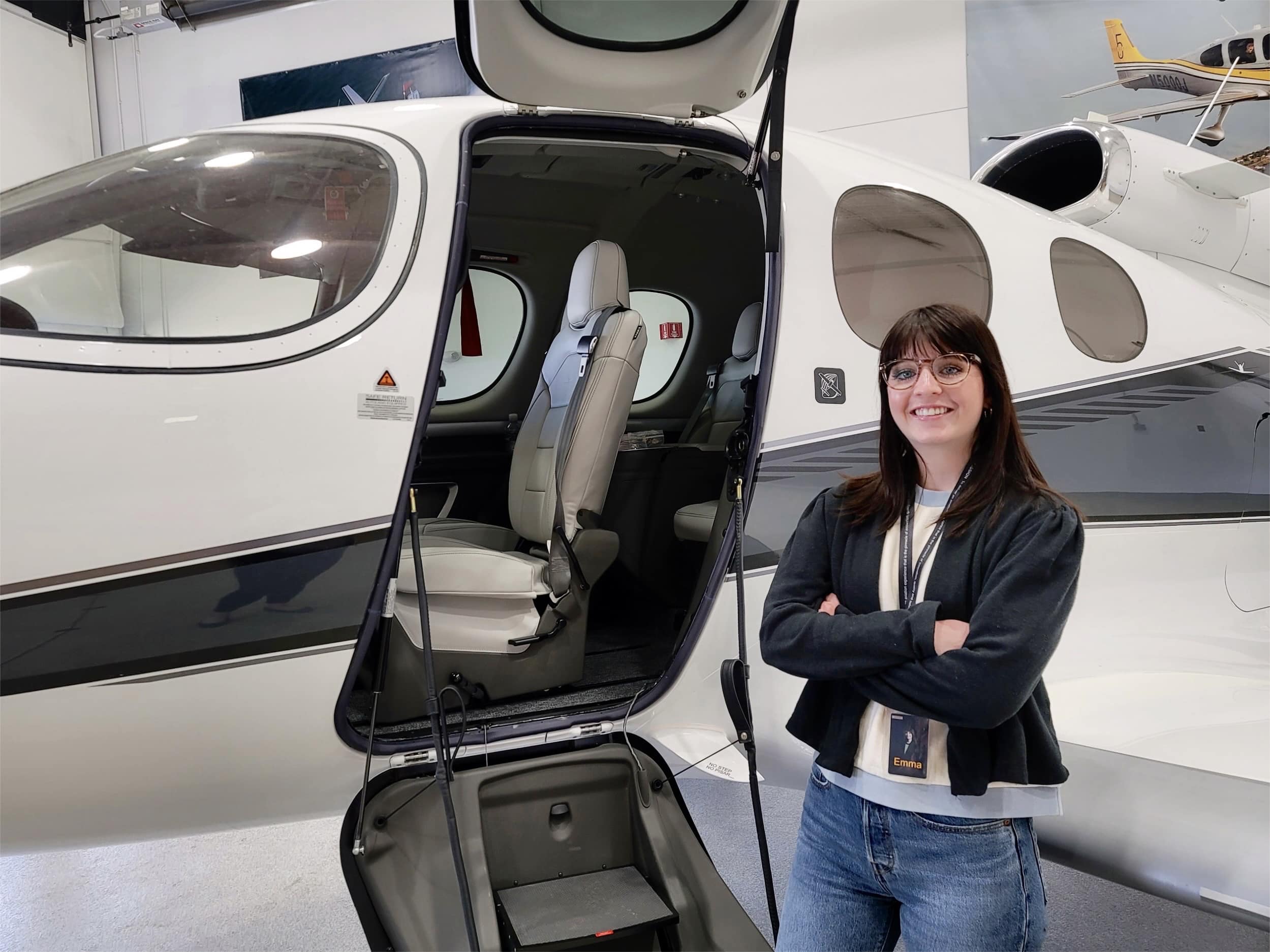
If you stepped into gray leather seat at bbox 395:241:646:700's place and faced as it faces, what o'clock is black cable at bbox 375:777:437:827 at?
The black cable is roughly at 10 o'clock from the gray leather seat.

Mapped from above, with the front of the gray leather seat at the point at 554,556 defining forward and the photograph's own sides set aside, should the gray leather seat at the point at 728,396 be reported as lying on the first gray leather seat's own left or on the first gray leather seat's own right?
on the first gray leather seat's own right

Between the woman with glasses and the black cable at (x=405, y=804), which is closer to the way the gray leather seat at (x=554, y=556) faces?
the black cable

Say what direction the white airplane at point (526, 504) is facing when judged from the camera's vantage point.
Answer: facing to the left of the viewer

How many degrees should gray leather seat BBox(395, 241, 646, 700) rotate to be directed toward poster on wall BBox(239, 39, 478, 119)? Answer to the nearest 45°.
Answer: approximately 90° to its right

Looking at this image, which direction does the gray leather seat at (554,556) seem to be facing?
to the viewer's left

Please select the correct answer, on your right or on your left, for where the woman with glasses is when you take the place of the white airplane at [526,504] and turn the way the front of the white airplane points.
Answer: on your left

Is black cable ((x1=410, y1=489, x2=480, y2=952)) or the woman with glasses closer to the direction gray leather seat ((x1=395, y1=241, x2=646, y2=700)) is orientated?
the black cable

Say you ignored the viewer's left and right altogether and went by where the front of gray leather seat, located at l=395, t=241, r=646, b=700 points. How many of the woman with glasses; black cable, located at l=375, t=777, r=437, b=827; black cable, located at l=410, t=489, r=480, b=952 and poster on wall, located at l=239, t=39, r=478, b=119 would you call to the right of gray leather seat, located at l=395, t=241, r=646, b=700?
1

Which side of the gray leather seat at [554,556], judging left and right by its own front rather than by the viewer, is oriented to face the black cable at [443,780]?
left

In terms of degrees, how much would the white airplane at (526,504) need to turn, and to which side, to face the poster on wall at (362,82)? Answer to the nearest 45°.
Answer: approximately 90° to its right

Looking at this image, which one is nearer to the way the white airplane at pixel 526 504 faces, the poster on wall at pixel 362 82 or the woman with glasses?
the poster on wall
